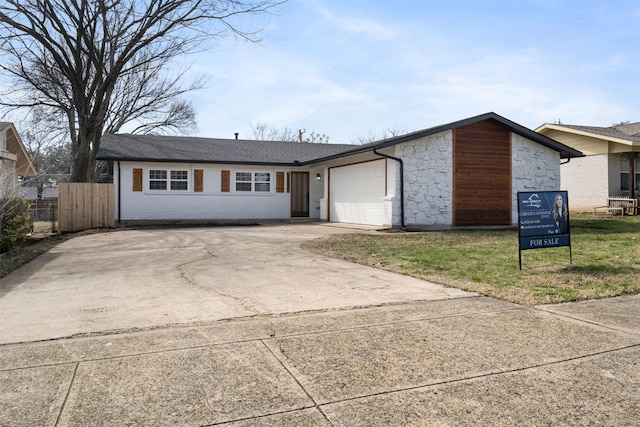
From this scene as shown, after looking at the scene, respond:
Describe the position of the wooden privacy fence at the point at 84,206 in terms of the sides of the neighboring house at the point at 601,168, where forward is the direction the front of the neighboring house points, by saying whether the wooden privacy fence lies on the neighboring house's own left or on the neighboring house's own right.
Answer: on the neighboring house's own right

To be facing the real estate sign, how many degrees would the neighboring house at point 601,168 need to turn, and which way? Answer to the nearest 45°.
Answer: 0° — it already faces it

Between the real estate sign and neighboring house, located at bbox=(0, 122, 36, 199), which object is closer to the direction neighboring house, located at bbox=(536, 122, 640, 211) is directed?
the real estate sign

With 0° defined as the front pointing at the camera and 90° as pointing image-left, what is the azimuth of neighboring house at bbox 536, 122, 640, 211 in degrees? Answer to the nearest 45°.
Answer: approximately 0°

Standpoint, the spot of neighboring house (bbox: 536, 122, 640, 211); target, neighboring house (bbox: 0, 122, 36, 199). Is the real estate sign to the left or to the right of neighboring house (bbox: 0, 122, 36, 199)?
left

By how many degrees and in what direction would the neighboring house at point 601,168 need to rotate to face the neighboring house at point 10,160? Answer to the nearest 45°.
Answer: approximately 45° to its right
